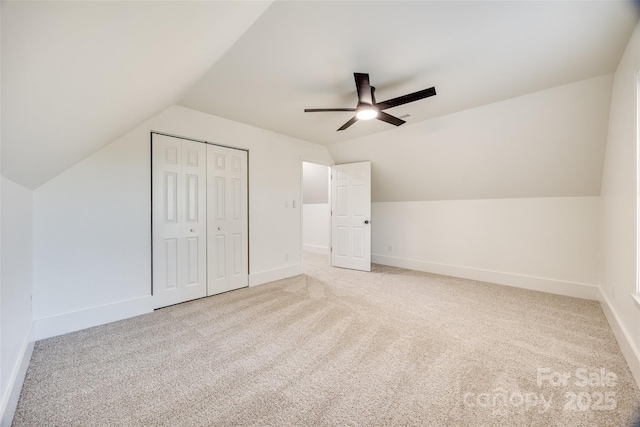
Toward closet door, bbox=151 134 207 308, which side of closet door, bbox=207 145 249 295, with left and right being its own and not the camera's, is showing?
right

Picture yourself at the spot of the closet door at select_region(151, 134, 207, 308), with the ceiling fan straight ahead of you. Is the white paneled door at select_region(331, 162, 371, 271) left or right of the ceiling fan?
left

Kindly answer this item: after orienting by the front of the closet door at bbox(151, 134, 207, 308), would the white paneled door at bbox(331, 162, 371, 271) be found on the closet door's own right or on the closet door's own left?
on the closet door's own left

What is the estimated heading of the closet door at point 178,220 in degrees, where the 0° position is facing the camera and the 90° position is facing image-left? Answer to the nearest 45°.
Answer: approximately 315°

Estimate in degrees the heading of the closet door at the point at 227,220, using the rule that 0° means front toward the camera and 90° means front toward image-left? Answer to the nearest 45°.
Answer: approximately 315°

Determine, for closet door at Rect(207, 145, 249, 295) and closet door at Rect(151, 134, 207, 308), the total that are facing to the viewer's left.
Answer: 0

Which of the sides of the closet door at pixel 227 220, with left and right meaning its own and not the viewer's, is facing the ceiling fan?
front

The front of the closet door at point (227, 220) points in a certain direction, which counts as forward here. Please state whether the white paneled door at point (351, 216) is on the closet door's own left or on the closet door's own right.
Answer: on the closet door's own left

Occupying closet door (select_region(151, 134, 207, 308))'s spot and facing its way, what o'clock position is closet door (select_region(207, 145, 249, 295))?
closet door (select_region(207, 145, 249, 295)) is roughly at 10 o'clock from closet door (select_region(151, 134, 207, 308)).
